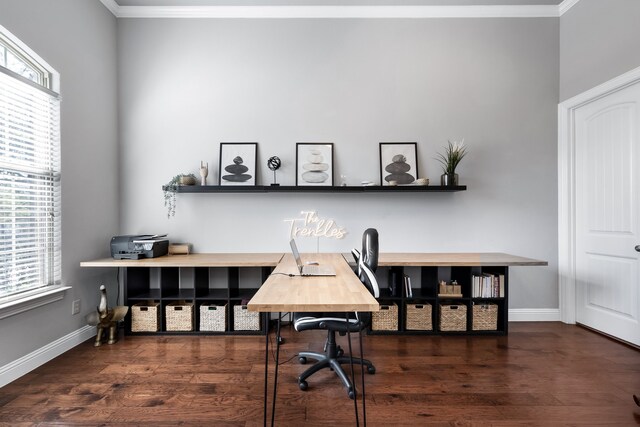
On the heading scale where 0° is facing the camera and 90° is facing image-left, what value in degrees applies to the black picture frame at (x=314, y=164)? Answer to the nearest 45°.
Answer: approximately 0°

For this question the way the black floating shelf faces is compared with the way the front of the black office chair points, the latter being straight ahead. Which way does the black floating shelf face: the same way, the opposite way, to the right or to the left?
to the left

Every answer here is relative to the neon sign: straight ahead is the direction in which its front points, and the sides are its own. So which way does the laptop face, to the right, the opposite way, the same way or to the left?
to the left

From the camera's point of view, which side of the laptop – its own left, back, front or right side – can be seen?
right

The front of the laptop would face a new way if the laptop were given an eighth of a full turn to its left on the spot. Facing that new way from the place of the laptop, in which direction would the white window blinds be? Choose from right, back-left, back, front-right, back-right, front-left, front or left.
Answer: back-left

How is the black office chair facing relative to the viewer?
to the viewer's left

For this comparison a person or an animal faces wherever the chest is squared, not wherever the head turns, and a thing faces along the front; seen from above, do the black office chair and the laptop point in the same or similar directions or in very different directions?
very different directions

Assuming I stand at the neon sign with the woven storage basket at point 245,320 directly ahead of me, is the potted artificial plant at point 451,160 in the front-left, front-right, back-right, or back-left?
back-left

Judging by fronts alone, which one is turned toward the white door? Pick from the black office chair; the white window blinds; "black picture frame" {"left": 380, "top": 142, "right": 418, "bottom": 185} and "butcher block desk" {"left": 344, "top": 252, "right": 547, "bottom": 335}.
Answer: the white window blinds
